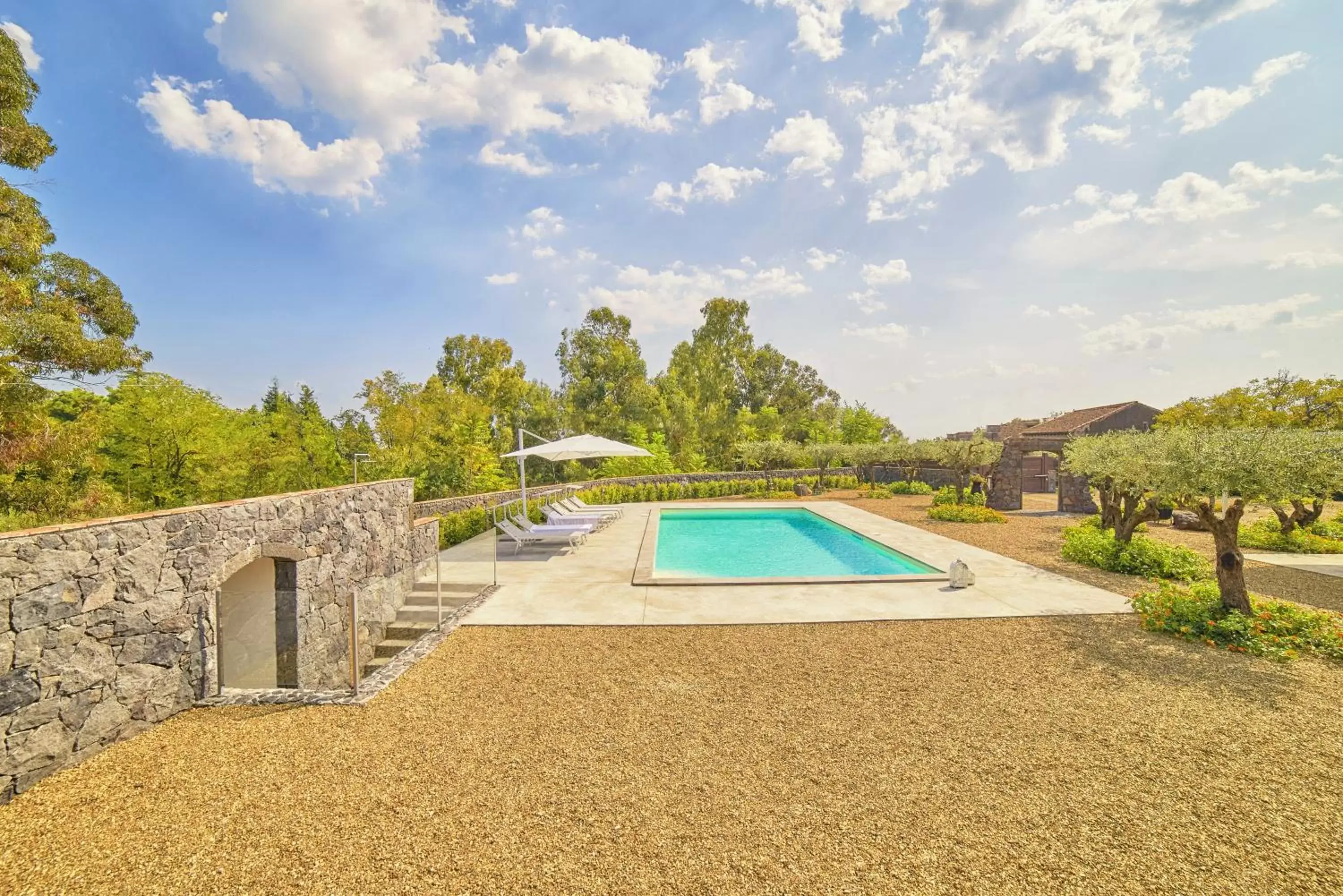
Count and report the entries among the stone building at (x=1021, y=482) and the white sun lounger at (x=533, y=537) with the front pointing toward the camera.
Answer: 1

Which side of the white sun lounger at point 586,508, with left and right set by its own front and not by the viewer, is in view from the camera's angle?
right

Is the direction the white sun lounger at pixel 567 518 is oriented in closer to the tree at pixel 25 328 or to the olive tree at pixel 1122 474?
the olive tree

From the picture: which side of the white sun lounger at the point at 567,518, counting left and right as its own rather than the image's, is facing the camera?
right

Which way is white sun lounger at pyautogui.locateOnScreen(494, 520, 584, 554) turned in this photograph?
to the viewer's right

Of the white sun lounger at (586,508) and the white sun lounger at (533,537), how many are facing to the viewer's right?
2

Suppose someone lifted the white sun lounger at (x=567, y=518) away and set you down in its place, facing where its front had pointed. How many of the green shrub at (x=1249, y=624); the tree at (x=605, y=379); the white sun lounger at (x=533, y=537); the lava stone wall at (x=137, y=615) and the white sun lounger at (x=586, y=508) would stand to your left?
2

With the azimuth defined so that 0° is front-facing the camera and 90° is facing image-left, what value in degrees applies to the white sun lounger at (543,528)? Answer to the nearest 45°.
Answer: approximately 270°
